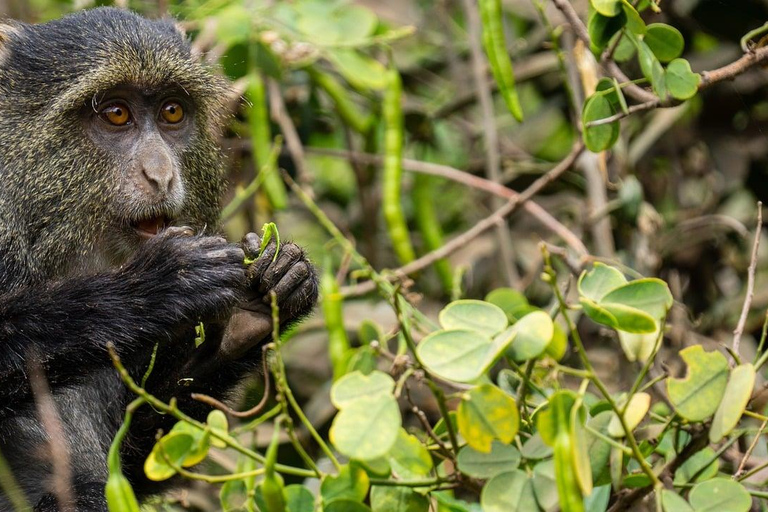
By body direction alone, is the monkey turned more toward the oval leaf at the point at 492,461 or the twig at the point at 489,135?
the oval leaf

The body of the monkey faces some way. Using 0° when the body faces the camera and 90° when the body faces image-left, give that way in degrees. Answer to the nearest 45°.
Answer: approximately 315°

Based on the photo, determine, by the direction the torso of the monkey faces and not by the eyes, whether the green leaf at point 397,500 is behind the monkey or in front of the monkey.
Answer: in front

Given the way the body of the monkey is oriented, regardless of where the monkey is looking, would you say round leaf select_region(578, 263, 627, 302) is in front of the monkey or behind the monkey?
in front

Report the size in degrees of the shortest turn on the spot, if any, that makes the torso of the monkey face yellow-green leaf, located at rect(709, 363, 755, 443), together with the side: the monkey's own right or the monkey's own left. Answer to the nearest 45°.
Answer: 0° — it already faces it

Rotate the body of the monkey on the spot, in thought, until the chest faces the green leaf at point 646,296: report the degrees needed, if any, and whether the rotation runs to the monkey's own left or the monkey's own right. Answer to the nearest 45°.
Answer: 0° — it already faces it

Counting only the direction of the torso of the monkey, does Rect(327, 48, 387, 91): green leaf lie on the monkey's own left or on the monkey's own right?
on the monkey's own left

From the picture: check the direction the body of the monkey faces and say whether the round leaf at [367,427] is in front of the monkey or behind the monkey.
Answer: in front
